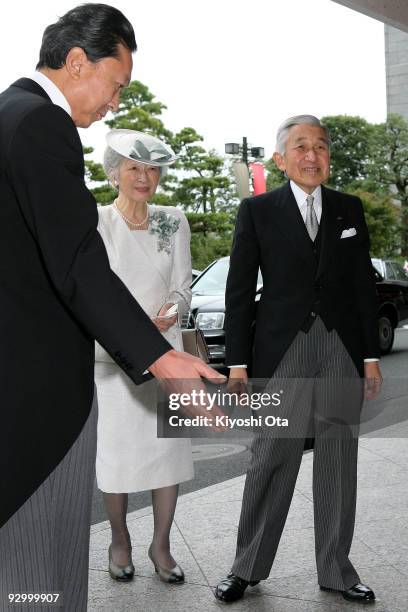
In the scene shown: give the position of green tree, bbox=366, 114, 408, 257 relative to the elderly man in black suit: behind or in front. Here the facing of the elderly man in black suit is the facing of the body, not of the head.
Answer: behind

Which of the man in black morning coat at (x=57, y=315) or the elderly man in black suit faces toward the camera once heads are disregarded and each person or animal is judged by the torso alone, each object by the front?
the elderly man in black suit

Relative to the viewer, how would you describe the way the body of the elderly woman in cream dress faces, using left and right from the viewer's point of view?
facing the viewer and to the right of the viewer

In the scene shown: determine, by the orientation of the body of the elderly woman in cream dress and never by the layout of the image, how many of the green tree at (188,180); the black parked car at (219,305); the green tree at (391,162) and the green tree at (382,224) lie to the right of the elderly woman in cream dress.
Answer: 0

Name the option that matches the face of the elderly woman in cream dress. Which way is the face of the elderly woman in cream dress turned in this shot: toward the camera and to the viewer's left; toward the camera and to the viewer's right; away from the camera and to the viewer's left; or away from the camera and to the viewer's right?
toward the camera and to the viewer's right

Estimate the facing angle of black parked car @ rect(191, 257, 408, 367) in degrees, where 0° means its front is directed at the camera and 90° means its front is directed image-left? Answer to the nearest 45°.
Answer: approximately 45°

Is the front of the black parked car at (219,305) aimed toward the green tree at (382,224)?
no

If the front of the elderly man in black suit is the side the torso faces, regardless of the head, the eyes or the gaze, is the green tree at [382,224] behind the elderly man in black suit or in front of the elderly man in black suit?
behind

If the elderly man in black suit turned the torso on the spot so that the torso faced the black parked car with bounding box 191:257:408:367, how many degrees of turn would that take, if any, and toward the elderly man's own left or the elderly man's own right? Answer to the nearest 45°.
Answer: approximately 180°

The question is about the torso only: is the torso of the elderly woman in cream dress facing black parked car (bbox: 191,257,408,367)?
no

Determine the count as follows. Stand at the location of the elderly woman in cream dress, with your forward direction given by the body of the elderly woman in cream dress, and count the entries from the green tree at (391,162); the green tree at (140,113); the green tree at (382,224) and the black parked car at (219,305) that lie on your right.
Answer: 0

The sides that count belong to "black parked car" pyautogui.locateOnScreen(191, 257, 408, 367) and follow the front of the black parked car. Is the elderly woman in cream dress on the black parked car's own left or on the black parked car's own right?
on the black parked car's own left

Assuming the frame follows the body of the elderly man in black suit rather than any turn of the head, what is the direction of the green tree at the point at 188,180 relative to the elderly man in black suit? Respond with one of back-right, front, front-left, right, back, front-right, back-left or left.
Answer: back

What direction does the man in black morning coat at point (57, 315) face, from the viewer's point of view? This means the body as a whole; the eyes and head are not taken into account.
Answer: to the viewer's right

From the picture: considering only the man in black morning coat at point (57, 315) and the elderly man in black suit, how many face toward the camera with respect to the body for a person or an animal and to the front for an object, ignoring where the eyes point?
1

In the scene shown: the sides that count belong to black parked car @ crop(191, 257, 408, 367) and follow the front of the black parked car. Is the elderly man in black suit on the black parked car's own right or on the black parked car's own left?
on the black parked car's own left

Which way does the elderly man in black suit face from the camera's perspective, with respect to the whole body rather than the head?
toward the camera

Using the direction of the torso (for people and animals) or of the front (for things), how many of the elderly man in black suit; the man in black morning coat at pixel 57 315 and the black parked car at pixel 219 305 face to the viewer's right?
1

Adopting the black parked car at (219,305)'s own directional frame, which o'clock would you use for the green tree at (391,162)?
The green tree is roughly at 5 o'clock from the black parked car.

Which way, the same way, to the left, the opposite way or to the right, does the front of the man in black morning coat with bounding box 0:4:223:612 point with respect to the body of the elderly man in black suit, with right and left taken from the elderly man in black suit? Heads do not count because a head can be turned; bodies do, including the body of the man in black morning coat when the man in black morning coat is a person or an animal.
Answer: to the left
